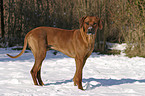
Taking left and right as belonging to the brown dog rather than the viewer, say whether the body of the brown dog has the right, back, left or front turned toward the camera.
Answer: right
